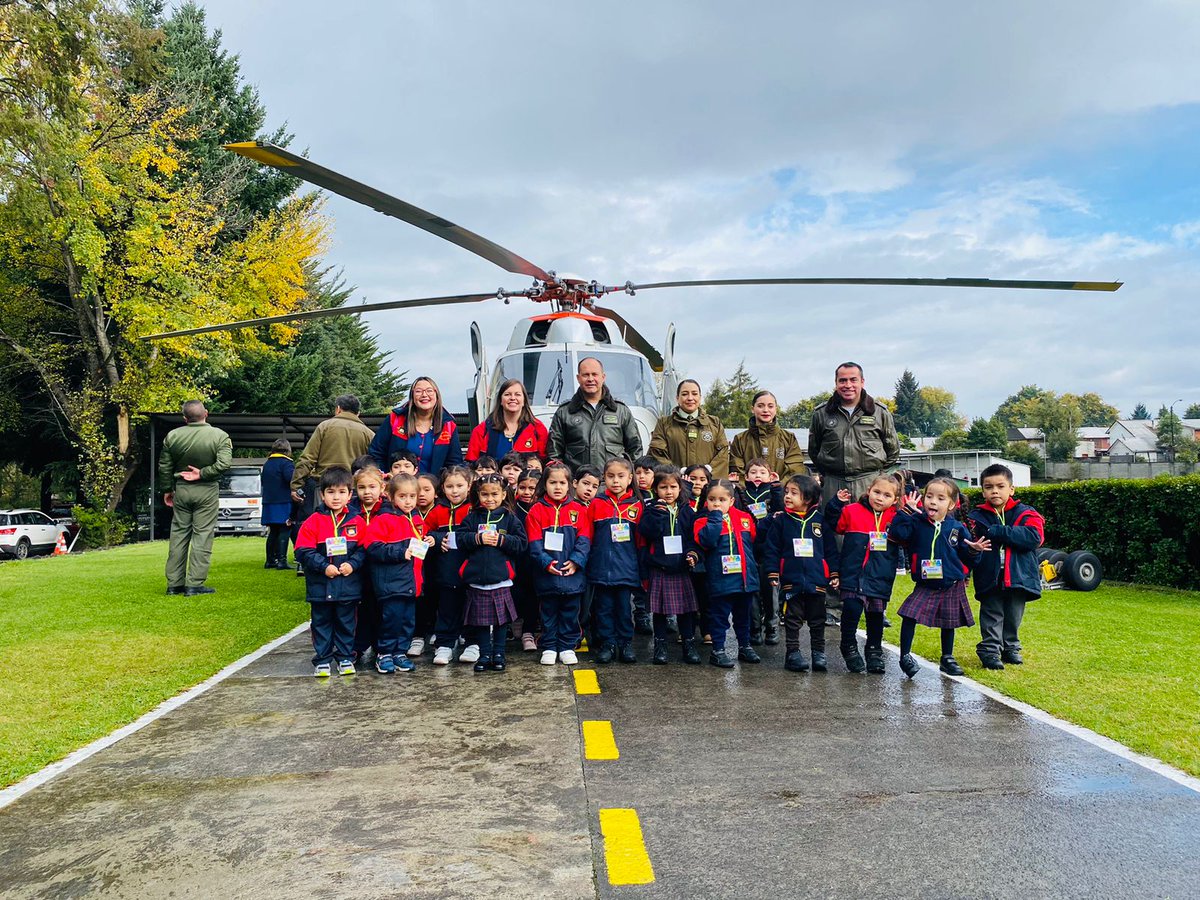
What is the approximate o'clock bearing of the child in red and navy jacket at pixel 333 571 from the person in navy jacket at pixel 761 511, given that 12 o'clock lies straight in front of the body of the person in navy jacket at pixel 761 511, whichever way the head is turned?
the child in red and navy jacket at pixel 333 571 is roughly at 2 o'clock from the person in navy jacket at pixel 761 511.

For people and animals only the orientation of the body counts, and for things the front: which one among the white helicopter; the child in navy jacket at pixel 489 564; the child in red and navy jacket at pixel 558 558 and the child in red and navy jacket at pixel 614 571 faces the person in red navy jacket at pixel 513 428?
the white helicopter

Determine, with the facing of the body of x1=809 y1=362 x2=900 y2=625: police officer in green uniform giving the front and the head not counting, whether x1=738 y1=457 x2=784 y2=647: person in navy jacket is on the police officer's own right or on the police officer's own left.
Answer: on the police officer's own right

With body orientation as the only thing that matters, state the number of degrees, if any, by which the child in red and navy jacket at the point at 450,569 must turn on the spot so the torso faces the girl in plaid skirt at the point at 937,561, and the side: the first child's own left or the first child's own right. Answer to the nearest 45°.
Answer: approximately 90° to the first child's own left

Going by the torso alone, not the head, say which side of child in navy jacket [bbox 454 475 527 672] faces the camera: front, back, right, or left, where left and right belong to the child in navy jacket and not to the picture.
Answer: front

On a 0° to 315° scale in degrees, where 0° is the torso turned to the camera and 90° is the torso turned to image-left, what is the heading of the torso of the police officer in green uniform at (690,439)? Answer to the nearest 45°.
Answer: approximately 0°

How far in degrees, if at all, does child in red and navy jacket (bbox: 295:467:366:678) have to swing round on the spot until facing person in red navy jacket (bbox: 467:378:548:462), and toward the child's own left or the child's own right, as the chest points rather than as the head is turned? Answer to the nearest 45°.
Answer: approximately 135° to the child's own left

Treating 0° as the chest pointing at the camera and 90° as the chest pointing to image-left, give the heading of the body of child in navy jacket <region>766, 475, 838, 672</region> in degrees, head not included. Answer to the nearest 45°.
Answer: approximately 0°

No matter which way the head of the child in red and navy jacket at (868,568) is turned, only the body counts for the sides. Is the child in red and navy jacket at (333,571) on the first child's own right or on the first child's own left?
on the first child's own right

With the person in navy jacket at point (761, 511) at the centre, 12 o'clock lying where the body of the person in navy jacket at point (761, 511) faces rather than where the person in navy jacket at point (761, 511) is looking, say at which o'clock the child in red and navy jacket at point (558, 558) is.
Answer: the child in red and navy jacket at point (558, 558) is roughly at 2 o'clock from the person in navy jacket at point (761, 511).

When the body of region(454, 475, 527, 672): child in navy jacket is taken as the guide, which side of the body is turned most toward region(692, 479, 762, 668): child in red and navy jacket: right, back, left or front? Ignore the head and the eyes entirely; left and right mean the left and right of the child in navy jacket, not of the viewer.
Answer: left

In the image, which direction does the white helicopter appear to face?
toward the camera

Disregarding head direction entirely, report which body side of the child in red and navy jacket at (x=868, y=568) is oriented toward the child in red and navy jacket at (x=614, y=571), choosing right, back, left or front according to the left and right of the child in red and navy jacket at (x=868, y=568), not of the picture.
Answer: right

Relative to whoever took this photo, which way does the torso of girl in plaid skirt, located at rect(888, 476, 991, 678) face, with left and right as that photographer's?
facing the viewer
